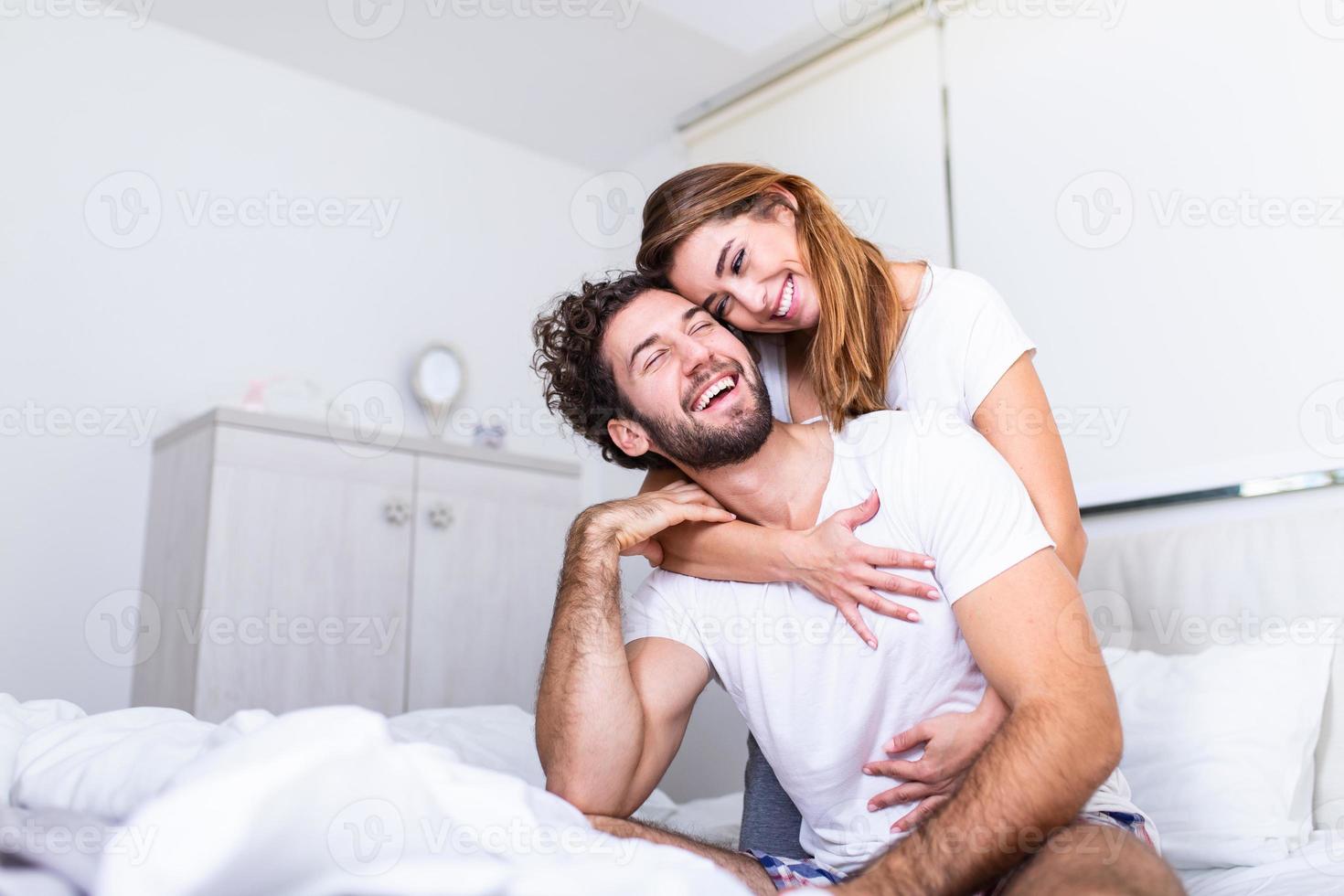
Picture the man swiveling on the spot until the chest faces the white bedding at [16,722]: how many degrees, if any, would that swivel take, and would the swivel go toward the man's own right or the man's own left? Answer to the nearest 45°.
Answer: approximately 90° to the man's own right

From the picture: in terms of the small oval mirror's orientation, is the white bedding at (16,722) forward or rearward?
forward

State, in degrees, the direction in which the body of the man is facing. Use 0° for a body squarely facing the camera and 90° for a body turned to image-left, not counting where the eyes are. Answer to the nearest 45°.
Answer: approximately 0°

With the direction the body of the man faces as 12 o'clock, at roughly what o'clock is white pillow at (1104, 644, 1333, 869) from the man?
The white pillow is roughly at 8 o'clock from the man.

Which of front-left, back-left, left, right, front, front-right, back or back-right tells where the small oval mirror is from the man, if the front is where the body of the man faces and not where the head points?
back-right

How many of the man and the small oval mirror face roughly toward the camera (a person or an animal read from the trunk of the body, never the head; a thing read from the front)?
2

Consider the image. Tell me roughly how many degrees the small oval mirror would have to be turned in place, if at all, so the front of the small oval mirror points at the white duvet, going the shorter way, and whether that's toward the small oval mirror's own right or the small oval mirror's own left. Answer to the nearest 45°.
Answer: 0° — it already faces it

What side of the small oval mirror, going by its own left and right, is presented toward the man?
front

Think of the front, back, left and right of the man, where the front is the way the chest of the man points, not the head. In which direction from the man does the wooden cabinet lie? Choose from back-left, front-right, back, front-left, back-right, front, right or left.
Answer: back-right

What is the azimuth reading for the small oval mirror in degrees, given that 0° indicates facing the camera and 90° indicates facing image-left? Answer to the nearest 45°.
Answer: approximately 0°
